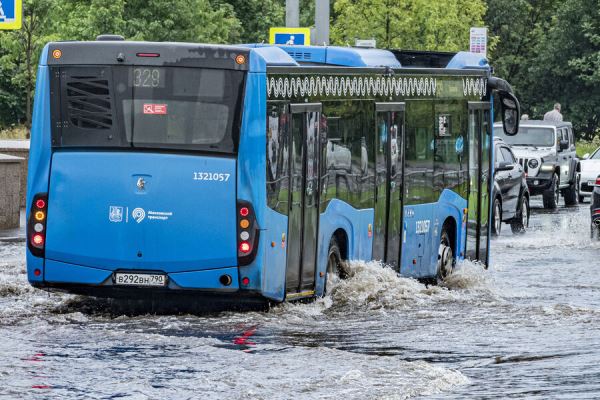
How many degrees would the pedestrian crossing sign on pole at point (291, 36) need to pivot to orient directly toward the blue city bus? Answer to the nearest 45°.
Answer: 0° — it already faces it

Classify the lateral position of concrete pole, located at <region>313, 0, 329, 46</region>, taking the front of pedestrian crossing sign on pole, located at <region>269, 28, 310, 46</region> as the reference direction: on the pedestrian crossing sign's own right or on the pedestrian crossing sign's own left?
on the pedestrian crossing sign's own left

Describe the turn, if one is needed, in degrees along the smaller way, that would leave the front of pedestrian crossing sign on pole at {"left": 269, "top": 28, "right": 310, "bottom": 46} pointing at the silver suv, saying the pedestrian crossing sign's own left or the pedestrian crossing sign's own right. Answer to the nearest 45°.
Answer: approximately 135° to the pedestrian crossing sign's own left

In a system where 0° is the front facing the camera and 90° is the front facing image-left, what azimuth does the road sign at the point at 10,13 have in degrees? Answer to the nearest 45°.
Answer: approximately 0°

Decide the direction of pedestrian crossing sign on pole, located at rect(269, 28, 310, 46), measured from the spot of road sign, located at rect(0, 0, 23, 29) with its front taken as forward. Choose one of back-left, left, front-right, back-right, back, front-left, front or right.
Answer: back-left

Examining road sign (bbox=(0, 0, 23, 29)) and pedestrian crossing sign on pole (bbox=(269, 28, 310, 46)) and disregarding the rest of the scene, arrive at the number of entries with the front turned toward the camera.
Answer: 2

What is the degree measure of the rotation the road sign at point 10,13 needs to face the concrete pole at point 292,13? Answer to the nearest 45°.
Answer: approximately 135° to its left

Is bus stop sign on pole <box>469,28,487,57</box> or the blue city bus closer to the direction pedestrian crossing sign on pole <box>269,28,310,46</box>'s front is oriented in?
the blue city bus
